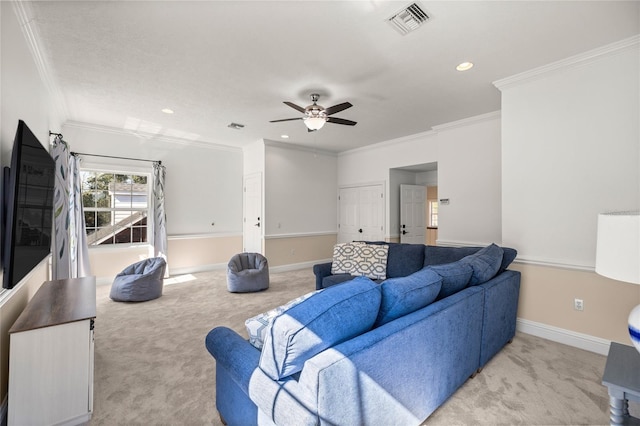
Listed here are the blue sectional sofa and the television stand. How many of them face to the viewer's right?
1

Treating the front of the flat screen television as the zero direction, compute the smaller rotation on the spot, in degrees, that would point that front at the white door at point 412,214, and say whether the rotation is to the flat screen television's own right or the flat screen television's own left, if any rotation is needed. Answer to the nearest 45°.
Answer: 0° — it already faces it

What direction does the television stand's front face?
to the viewer's right

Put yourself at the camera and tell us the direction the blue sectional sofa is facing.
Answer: facing away from the viewer and to the left of the viewer

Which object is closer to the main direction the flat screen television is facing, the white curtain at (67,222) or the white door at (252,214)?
the white door

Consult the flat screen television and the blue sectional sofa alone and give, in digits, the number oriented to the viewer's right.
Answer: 1

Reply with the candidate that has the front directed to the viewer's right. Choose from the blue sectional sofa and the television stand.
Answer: the television stand

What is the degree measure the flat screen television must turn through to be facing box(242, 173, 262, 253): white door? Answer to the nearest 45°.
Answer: approximately 45° to its left

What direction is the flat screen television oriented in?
to the viewer's right

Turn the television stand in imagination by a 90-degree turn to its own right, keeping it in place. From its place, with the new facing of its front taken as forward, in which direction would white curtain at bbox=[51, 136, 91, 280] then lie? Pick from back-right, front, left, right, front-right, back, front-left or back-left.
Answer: back

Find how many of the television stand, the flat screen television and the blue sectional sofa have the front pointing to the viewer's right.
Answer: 2

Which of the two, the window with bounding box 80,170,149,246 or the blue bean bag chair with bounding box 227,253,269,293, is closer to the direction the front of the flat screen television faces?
the blue bean bag chair

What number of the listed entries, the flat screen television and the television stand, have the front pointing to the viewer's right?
2
